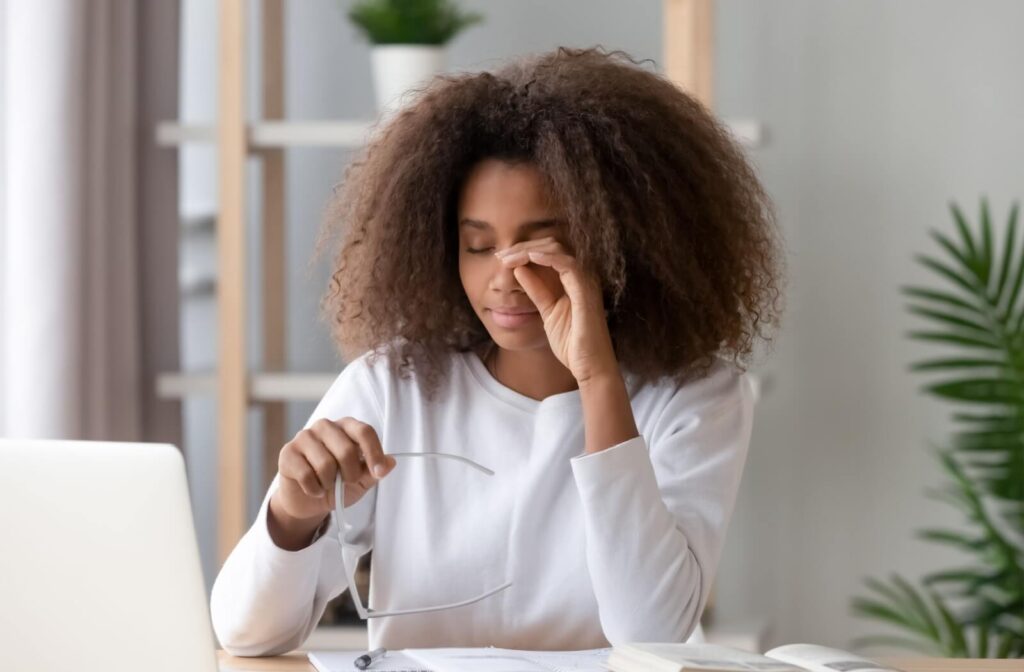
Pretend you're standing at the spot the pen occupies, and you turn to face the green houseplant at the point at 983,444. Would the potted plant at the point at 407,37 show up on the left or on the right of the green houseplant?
left

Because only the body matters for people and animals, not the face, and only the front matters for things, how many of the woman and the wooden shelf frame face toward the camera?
2

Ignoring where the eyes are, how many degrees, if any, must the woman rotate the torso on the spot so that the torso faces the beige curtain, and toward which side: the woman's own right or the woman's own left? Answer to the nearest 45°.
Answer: approximately 135° to the woman's own right

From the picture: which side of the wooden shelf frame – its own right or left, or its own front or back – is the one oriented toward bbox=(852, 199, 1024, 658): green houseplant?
left

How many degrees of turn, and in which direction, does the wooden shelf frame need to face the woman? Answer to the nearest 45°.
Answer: approximately 45° to its left

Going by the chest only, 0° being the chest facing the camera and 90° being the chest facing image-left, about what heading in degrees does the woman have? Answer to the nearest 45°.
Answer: approximately 0°
